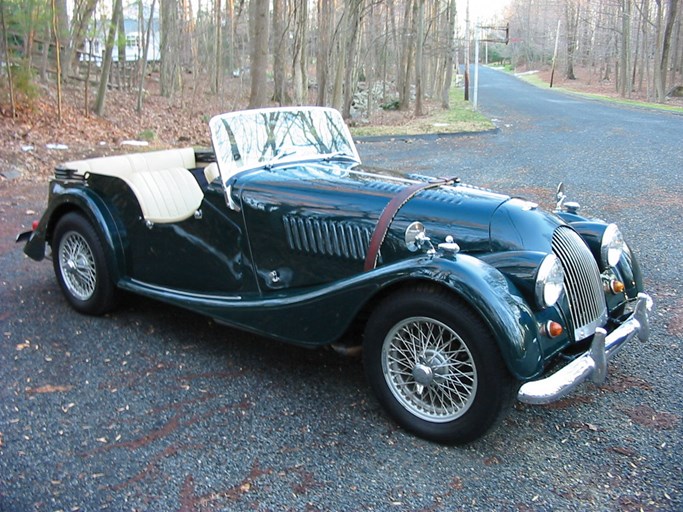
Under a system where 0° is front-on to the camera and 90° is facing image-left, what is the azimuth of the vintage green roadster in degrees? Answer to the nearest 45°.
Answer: approximately 315°
